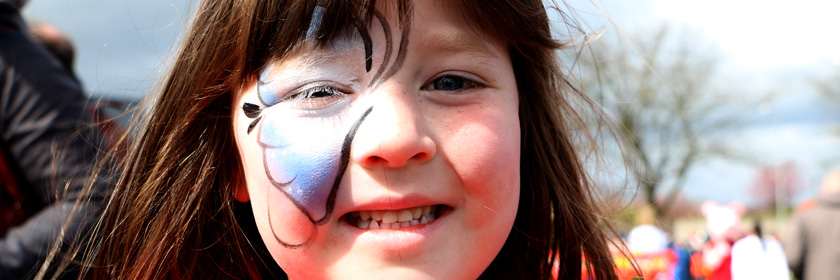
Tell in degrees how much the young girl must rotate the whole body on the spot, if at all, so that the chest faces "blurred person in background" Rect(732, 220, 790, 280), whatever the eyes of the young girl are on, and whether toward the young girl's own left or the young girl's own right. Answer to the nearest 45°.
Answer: approximately 135° to the young girl's own left

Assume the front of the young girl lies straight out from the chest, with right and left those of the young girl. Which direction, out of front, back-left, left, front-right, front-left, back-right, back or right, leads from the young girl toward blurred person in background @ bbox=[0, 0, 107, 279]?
back-right

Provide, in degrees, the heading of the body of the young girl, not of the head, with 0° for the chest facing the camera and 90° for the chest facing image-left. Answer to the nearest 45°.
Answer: approximately 0°

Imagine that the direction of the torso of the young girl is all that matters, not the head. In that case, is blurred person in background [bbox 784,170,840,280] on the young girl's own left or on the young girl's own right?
on the young girl's own left
